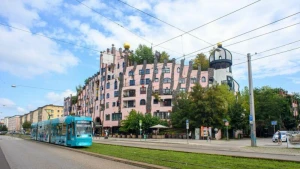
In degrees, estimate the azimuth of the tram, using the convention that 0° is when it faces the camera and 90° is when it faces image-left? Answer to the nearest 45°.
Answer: approximately 315°
